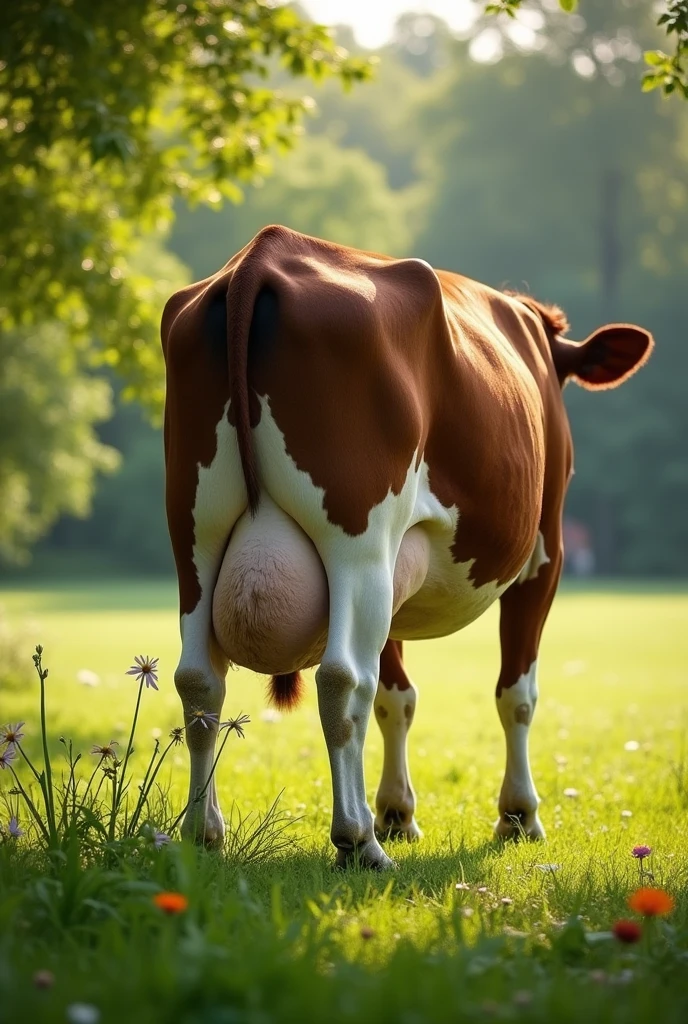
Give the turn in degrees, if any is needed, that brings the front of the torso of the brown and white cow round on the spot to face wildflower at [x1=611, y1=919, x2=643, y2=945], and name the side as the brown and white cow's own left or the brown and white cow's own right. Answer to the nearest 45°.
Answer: approximately 90° to the brown and white cow's own right

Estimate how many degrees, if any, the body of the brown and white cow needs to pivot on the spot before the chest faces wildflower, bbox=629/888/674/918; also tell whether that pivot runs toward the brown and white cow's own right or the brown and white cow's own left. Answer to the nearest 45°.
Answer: approximately 90° to the brown and white cow's own right

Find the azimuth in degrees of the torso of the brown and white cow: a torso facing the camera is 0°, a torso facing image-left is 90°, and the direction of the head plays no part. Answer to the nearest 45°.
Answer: approximately 225°

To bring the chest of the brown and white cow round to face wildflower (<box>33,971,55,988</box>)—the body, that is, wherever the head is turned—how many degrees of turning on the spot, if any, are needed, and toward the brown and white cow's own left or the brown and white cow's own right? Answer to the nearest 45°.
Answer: approximately 135° to the brown and white cow's own right

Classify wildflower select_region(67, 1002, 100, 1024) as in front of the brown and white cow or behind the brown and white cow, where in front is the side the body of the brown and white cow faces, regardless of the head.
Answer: behind
